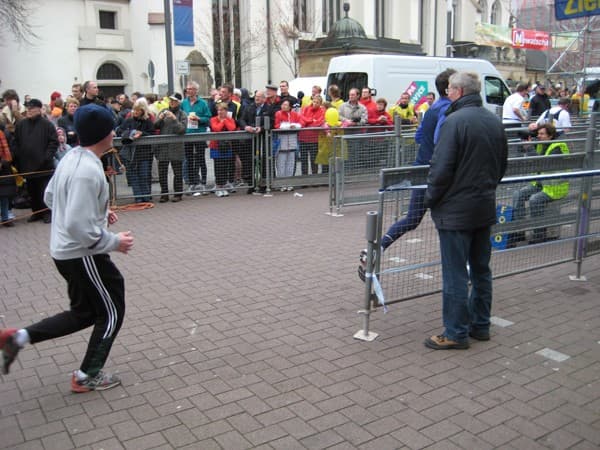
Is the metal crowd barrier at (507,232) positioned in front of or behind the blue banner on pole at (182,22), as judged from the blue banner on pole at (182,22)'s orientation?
in front

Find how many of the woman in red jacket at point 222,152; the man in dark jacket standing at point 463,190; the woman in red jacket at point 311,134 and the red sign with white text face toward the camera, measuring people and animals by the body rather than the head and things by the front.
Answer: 3

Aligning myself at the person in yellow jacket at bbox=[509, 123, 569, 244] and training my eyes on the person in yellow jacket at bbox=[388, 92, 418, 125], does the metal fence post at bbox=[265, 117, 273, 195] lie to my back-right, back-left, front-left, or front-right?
front-left

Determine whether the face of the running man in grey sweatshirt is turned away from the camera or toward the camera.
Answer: away from the camera

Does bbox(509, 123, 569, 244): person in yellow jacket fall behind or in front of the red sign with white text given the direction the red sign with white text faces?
in front

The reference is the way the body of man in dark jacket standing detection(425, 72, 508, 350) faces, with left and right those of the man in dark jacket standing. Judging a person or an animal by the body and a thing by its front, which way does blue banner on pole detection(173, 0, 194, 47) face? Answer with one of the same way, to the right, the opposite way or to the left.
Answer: the opposite way

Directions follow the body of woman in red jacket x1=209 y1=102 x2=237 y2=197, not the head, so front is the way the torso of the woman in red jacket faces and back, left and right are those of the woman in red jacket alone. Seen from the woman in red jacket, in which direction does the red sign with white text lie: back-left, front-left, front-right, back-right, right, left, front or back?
back-left

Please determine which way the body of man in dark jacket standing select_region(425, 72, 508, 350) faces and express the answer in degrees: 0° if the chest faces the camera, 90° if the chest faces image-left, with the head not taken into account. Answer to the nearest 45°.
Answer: approximately 135°

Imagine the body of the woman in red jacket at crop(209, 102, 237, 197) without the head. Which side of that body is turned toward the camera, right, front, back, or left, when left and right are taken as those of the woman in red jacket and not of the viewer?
front

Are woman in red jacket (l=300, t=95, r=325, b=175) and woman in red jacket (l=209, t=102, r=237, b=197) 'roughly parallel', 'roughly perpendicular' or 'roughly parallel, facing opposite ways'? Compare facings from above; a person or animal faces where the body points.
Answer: roughly parallel

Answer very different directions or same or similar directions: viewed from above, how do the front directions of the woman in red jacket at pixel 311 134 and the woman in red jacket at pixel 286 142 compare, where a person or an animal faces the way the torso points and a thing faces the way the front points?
same or similar directions

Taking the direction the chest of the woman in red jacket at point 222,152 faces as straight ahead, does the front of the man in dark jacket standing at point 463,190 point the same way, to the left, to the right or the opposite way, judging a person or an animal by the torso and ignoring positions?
the opposite way

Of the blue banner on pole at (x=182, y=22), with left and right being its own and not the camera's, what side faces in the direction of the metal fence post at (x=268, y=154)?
front

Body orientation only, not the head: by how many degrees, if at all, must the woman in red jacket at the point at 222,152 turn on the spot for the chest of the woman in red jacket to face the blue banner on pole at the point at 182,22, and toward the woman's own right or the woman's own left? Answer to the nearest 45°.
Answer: approximately 180°

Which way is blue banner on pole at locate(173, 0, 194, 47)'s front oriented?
toward the camera

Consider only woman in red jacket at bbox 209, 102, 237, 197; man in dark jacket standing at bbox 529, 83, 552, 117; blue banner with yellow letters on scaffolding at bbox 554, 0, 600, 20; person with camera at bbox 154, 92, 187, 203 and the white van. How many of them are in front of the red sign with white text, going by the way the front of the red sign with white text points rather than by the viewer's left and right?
5

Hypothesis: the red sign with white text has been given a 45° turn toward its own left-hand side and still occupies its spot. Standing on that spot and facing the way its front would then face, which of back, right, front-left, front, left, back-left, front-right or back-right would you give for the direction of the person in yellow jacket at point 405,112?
front-right

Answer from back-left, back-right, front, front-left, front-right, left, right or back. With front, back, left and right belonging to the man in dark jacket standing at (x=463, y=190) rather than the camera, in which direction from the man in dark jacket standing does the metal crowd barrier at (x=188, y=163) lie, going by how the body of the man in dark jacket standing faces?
front

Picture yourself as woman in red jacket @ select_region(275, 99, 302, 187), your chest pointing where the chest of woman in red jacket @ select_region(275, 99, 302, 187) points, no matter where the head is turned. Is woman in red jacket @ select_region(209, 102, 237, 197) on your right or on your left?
on your right

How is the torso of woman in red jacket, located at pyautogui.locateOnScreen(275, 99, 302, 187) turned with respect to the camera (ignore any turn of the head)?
toward the camera

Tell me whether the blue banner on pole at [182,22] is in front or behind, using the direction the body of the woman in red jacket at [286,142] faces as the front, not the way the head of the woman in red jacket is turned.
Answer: behind
